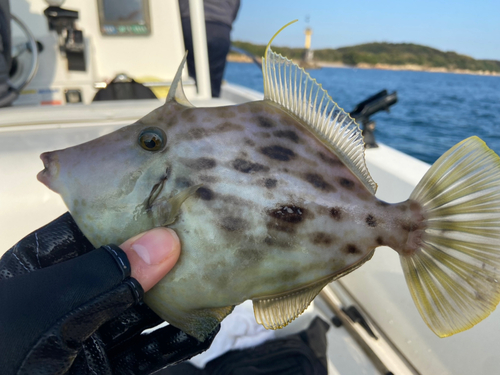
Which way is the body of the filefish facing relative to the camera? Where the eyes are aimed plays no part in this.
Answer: to the viewer's left
